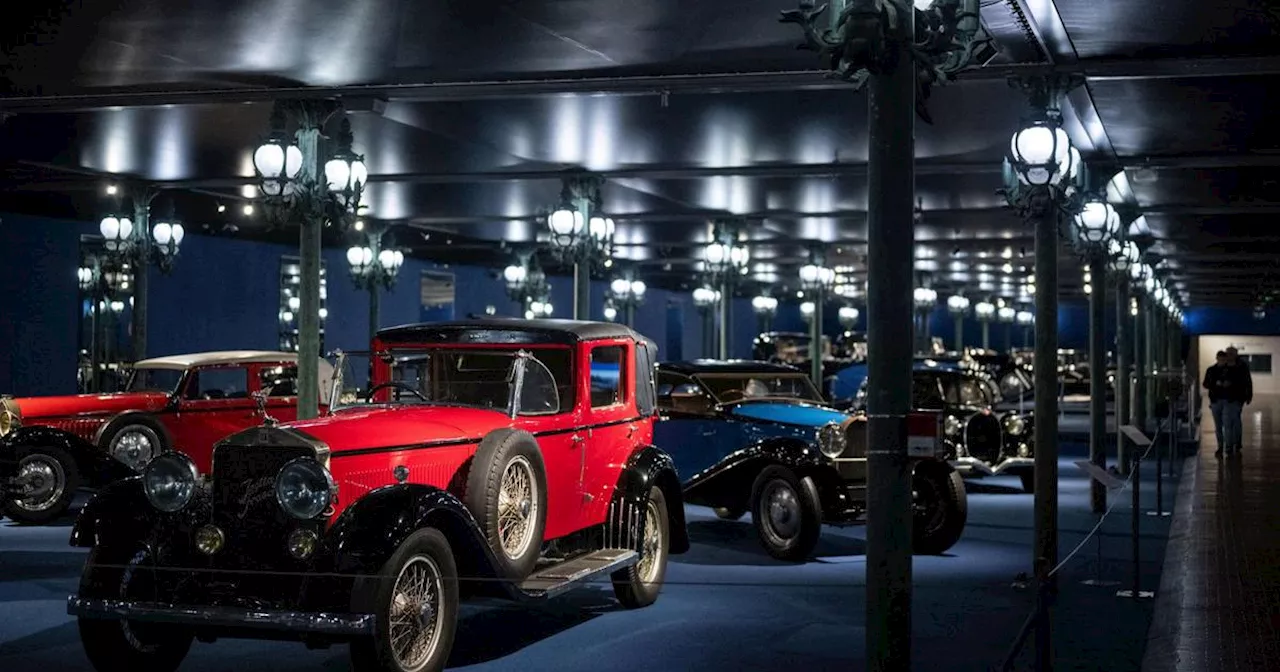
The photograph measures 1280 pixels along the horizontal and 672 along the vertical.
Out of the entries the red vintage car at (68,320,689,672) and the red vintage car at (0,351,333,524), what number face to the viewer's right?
0

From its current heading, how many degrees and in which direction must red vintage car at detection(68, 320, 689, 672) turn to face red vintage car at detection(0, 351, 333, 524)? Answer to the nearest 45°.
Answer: approximately 135° to its right

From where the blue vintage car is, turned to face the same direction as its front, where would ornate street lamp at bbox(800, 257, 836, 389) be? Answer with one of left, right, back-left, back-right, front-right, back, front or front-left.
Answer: back-left

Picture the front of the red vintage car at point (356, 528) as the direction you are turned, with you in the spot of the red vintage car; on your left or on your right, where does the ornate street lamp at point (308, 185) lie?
on your right

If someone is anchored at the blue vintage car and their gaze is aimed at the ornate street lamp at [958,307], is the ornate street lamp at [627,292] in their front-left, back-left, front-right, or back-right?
front-left

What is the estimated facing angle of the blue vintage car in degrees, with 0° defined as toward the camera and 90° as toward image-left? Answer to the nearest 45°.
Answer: approximately 315°

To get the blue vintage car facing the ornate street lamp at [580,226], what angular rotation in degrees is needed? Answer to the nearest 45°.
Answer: approximately 180°

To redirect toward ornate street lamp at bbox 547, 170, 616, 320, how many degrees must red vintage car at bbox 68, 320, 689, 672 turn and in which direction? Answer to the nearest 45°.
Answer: approximately 135° to its right
